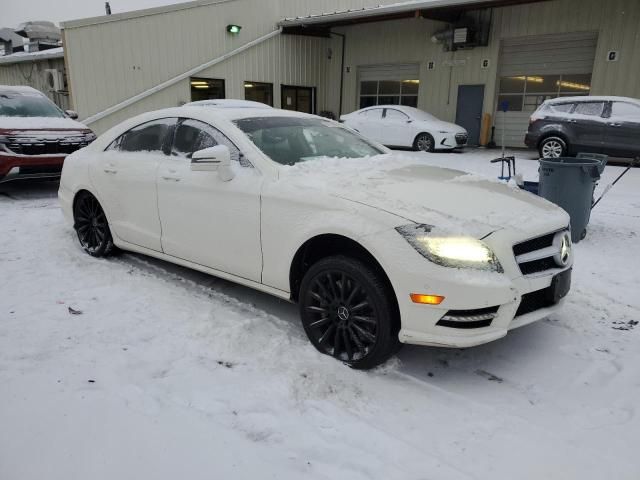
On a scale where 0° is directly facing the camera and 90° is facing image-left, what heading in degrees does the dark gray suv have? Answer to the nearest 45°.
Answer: approximately 270°

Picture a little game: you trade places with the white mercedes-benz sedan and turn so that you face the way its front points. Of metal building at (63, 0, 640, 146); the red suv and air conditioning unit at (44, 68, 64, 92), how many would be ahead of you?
0

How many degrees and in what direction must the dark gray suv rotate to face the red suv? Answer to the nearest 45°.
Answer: approximately 135° to its right

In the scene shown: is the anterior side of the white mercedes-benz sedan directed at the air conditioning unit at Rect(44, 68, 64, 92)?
no

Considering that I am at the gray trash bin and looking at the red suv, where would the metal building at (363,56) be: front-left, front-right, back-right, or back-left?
front-right

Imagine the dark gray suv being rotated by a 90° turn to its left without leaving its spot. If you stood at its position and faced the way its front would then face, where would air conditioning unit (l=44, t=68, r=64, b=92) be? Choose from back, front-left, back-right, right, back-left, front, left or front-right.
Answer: left

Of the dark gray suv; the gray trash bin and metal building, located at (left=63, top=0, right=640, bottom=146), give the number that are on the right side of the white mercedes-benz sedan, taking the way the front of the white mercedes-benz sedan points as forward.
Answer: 0

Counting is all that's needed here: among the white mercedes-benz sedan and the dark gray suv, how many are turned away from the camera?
0

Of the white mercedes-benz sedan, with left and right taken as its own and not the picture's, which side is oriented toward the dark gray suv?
left

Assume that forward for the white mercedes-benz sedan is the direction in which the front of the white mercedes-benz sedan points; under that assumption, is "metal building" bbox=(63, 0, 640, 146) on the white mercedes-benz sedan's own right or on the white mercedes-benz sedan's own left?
on the white mercedes-benz sedan's own left

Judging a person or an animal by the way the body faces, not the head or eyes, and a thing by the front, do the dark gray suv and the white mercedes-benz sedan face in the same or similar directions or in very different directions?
same or similar directions

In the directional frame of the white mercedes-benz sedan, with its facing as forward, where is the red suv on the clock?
The red suv is roughly at 6 o'clock from the white mercedes-benz sedan.

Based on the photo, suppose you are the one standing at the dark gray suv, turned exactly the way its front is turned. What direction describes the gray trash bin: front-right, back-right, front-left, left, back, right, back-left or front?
right

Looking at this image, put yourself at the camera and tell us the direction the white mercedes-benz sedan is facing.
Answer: facing the viewer and to the right of the viewer
